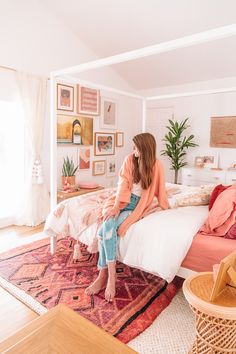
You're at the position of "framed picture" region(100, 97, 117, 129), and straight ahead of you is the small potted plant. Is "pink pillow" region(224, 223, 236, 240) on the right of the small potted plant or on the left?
left

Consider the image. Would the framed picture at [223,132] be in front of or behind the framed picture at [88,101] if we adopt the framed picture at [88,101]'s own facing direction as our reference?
in front

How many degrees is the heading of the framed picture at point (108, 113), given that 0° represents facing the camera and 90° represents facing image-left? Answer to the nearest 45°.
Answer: approximately 315°

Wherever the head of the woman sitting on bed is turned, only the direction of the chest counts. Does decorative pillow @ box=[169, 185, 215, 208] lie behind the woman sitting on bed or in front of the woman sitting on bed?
behind

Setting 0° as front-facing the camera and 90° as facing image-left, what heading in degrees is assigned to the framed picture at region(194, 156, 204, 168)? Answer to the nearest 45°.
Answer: approximately 0°

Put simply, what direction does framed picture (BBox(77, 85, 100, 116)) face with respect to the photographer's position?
facing the viewer and to the right of the viewer

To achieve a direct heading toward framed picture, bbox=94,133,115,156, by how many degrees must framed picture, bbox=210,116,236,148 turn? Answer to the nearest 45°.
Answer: approximately 90° to its right

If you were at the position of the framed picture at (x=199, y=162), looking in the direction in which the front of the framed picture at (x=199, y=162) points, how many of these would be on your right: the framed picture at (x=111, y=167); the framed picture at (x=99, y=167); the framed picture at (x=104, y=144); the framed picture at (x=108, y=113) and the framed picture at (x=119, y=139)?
5

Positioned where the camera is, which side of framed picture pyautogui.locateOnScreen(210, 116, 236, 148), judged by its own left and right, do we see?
front

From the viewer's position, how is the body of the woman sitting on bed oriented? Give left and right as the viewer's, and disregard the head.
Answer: facing the viewer and to the left of the viewer

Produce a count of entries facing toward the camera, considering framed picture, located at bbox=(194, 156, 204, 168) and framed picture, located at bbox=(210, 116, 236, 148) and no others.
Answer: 2

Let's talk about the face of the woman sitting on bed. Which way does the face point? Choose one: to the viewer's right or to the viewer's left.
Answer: to the viewer's left
